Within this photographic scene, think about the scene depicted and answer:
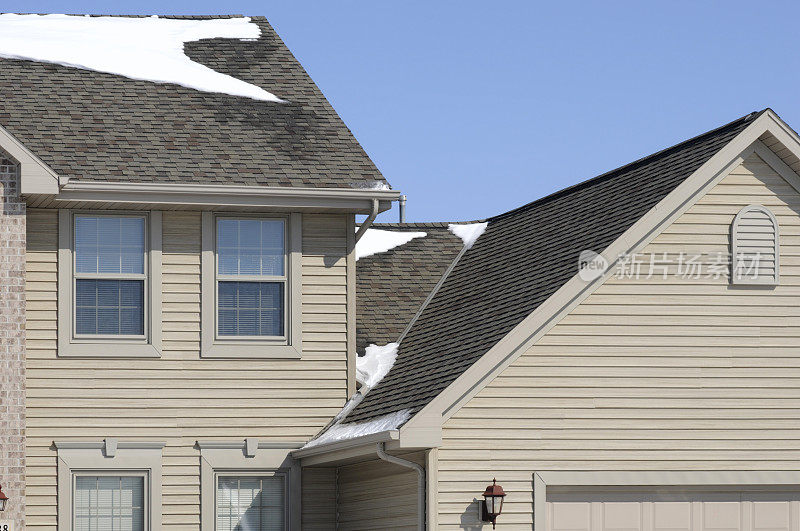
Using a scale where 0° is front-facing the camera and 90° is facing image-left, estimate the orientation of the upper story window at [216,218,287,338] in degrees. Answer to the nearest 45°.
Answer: approximately 0°

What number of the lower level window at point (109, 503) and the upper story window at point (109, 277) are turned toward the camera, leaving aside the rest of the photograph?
2

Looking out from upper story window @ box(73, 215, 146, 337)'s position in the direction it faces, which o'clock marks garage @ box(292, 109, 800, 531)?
The garage is roughly at 10 o'clock from the upper story window.

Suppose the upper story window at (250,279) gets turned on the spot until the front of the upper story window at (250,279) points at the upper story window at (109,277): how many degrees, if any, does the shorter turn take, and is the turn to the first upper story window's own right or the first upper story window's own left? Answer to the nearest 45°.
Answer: approximately 90° to the first upper story window's own right
